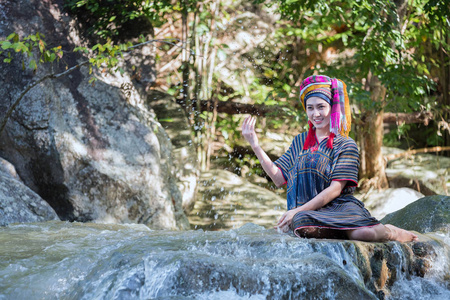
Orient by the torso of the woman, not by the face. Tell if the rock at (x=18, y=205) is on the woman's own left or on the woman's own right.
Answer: on the woman's own right

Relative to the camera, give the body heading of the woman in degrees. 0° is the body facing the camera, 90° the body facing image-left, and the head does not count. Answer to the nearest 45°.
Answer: approximately 45°

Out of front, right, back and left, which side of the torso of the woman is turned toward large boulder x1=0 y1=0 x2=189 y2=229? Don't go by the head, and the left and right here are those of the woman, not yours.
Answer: right

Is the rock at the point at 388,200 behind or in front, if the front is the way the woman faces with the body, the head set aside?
behind
